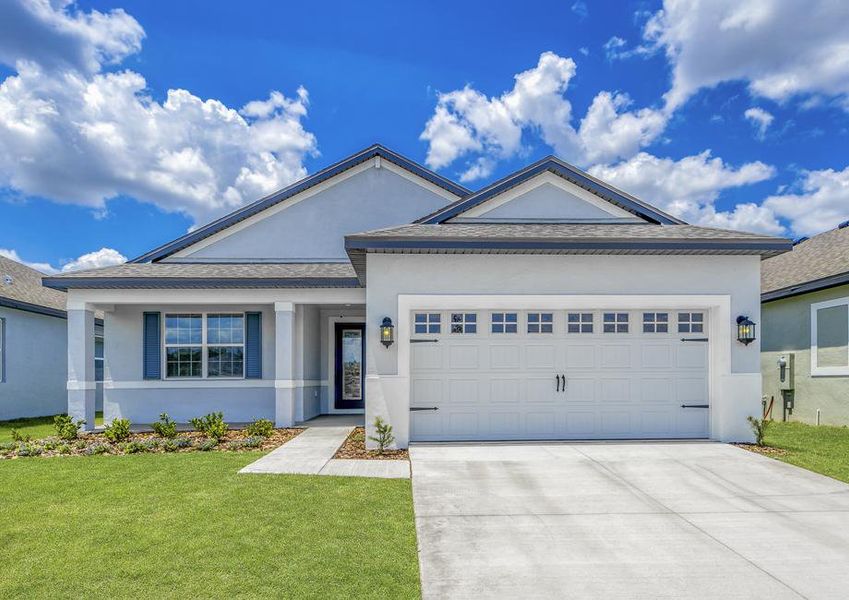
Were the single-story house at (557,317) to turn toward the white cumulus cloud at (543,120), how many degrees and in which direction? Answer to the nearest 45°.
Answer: approximately 180°

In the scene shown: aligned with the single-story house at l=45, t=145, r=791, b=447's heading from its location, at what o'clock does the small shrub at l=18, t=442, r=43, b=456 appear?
The small shrub is roughly at 3 o'clock from the single-story house.

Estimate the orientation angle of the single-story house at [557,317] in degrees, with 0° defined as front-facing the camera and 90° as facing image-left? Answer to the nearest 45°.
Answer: approximately 0°

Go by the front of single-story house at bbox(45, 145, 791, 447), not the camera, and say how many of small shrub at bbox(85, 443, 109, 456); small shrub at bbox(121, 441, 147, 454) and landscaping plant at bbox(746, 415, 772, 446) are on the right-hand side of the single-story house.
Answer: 2

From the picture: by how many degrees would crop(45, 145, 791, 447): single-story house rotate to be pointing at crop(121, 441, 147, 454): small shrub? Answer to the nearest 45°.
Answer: approximately 90° to its right

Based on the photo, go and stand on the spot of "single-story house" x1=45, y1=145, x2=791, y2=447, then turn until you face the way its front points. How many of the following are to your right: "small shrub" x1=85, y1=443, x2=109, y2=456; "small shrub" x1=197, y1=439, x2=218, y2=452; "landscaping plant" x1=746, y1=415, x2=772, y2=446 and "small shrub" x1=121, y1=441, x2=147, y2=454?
3

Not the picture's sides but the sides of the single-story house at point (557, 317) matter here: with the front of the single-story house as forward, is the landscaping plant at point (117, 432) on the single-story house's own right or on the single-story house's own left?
on the single-story house's own right

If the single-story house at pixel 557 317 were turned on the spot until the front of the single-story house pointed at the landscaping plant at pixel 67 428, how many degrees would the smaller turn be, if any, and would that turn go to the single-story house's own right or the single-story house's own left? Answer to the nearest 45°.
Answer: approximately 90° to the single-story house's own right

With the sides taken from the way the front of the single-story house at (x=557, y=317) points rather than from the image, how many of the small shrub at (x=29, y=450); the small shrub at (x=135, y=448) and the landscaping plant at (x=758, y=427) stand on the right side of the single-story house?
2
